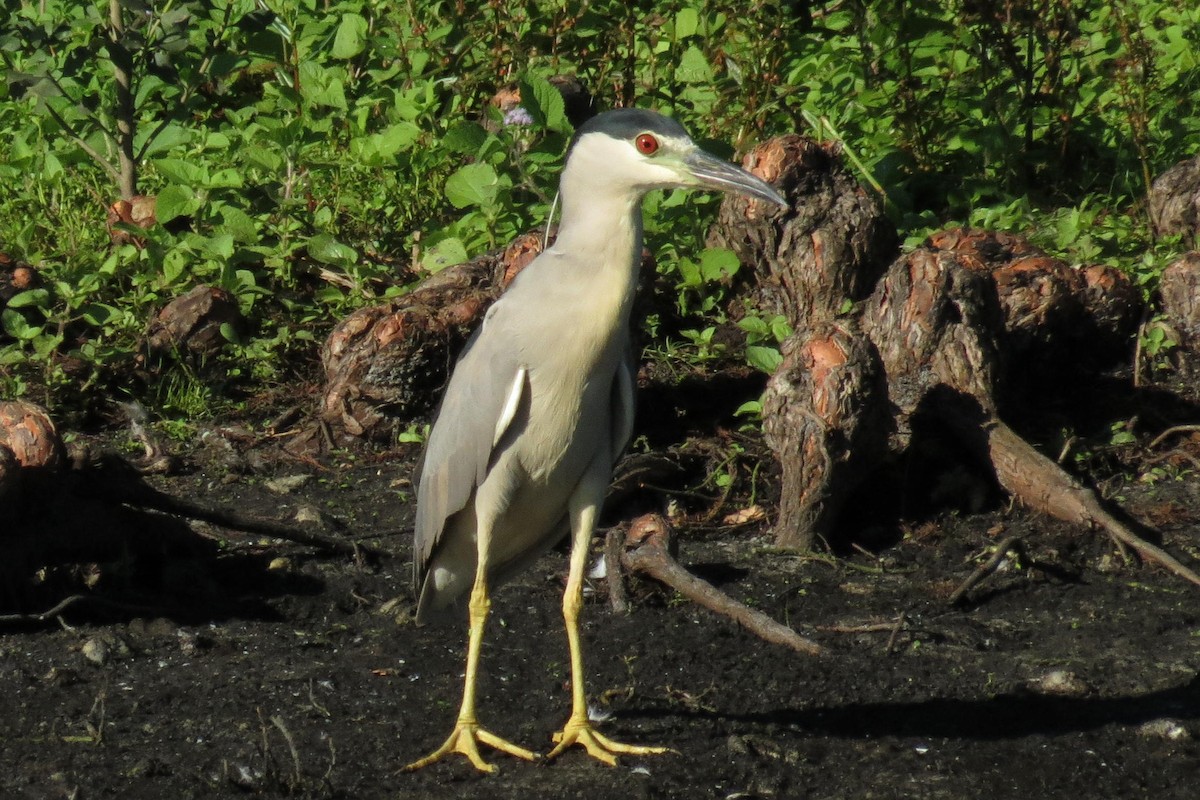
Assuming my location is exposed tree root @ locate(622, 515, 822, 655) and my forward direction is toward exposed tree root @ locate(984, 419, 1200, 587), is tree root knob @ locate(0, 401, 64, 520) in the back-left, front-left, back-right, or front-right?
back-left

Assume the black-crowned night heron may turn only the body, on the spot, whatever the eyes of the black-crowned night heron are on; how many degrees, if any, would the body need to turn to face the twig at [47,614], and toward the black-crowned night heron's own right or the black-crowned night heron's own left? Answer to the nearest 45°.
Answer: approximately 135° to the black-crowned night heron's own right

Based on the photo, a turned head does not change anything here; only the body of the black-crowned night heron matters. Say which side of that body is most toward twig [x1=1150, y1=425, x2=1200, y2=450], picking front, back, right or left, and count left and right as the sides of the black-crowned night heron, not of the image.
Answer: left

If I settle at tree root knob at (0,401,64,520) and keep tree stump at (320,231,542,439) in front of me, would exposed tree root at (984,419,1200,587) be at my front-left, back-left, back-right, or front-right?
front-right

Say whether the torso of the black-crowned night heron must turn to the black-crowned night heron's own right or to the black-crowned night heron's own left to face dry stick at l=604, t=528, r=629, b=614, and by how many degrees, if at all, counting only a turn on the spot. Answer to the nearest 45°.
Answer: approximately 135° to the black-crowned night heron's own left

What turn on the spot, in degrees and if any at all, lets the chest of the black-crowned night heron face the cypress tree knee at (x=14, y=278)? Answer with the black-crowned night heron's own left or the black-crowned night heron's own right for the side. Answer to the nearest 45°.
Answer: approximately 180°

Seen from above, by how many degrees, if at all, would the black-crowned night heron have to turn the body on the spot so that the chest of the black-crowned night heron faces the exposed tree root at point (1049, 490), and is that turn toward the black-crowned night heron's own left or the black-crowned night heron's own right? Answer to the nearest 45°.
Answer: approximately 90° to the black-crowned night heron's own left

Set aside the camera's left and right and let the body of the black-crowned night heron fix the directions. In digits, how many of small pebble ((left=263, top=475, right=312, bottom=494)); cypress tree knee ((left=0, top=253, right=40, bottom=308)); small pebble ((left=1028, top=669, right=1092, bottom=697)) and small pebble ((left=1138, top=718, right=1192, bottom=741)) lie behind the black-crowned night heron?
2

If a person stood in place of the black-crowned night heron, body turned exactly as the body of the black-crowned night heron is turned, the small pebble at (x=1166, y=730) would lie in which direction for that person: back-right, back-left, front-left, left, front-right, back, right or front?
front-left

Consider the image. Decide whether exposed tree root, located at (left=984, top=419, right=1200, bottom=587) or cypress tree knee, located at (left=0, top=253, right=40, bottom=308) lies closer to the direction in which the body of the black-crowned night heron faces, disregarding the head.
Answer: the exposed tree root

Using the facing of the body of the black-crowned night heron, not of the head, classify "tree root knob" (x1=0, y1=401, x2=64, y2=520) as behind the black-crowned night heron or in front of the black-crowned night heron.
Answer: behind

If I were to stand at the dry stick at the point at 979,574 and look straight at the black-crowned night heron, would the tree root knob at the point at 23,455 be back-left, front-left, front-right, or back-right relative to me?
front-right

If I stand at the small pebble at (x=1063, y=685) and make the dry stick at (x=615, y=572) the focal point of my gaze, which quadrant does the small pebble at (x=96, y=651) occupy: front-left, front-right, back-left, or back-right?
front-left

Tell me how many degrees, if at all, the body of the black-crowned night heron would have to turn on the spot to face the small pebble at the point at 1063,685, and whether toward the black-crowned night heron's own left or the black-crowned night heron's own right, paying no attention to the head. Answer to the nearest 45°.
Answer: approximately 45° to the black-crowned night heron's own left

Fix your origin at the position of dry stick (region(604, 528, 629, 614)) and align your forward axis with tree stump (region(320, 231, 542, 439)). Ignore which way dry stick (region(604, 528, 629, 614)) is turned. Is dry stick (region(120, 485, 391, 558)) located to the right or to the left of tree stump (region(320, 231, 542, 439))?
left

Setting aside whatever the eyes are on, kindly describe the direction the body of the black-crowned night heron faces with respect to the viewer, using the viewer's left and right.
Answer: facing the viewer and to the right of the viewer

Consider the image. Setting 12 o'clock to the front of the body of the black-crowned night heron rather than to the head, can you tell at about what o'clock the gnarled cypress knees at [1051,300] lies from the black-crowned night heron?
The gnarled cypress knees is roughly at 9 o'clock from the black-crowned night heron.
